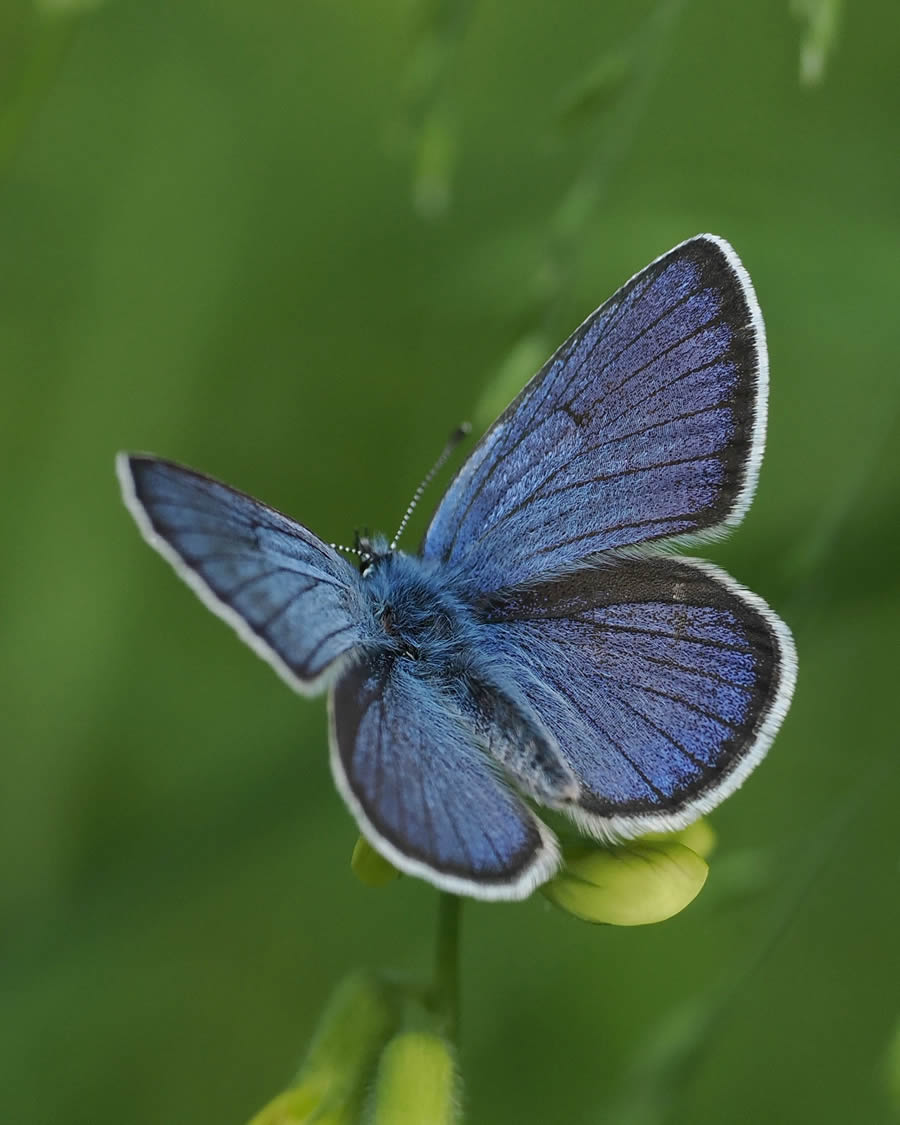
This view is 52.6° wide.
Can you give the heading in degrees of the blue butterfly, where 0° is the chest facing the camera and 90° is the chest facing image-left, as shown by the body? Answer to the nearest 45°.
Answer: approximately 135°

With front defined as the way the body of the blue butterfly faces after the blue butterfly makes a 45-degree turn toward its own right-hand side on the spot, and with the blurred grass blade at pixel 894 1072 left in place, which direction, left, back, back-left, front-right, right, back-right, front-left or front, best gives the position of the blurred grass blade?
back-right
